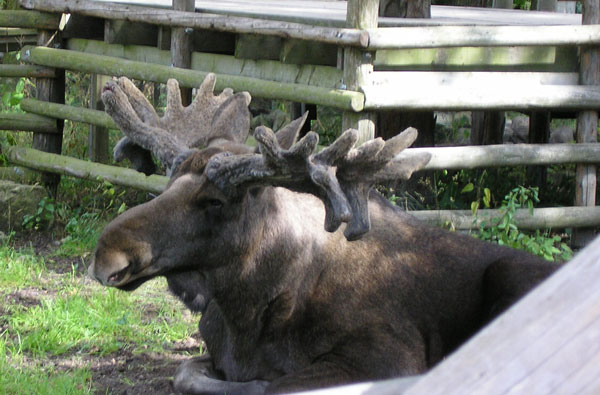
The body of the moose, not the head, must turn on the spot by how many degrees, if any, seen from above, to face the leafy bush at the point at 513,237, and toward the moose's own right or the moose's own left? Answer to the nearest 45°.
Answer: approximately 180°

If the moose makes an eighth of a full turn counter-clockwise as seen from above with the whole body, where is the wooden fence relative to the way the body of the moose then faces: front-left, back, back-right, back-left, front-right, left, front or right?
back

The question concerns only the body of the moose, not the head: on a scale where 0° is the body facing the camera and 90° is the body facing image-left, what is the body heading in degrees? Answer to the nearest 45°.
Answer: approximately 45°
